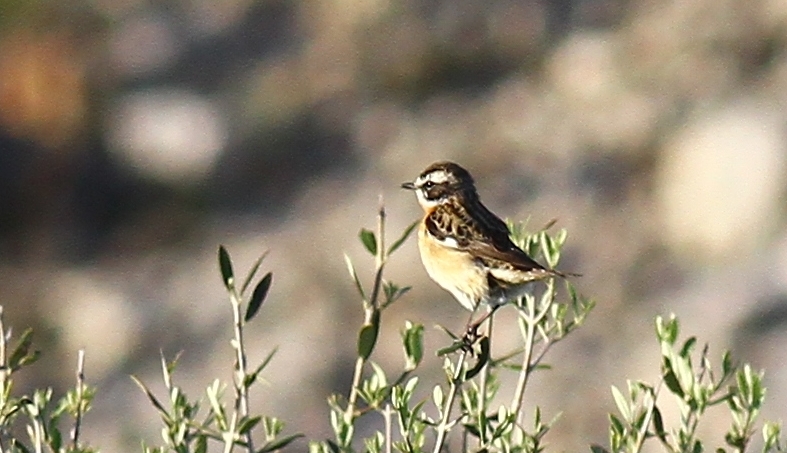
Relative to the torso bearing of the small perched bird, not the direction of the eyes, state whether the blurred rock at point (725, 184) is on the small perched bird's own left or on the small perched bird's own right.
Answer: on the small perched bird's own right

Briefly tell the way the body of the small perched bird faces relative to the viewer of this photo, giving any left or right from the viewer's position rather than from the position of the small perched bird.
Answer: facing to the left of the viewer
